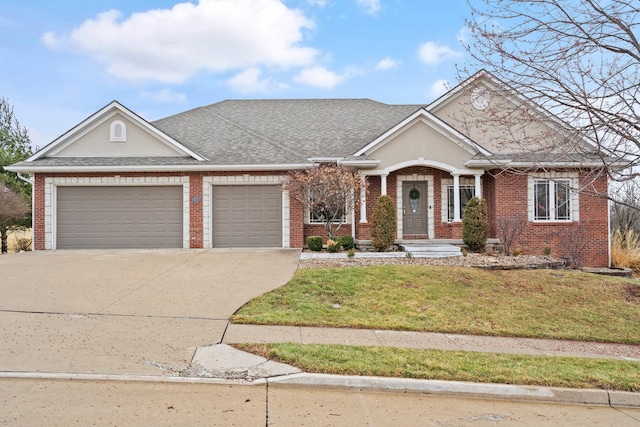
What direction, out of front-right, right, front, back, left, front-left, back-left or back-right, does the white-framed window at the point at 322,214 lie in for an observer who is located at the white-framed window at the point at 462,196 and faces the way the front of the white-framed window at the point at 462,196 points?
front-right

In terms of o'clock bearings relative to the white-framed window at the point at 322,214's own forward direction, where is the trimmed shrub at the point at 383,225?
The trimmed shrub is roughly at 10 o'clock from the white-framed window.

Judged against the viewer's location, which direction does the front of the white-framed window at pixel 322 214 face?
facing the viewer

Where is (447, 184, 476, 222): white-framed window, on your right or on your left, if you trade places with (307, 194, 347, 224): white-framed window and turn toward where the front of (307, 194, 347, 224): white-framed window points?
on your left

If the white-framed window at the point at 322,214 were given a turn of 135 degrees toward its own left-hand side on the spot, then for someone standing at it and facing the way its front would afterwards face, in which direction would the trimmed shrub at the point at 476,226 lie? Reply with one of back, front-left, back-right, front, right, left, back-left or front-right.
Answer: front-right

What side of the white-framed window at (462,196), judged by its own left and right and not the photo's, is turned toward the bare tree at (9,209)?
right

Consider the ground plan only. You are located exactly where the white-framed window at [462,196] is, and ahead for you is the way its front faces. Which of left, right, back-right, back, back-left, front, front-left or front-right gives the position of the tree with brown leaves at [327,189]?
front-right

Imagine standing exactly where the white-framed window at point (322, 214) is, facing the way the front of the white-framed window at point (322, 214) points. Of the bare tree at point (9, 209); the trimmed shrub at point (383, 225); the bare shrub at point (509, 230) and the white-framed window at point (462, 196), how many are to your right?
1

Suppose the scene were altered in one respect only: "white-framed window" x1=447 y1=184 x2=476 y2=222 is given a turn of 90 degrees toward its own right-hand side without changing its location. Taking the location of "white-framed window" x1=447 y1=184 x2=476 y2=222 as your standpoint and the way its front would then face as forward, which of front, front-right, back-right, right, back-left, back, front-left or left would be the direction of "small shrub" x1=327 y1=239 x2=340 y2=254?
front-left

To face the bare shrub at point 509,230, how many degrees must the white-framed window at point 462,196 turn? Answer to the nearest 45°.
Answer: approximately 45° to its left

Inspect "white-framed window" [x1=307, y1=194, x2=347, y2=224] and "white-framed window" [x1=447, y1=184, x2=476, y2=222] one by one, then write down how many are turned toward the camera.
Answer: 2

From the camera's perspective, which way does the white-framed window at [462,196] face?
toward the camera

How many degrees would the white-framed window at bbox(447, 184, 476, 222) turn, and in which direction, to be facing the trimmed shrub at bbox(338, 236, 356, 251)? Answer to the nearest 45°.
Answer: approximately 45° to its right

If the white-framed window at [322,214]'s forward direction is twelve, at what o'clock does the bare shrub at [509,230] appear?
The bare shrub is roughly at 9 o'clock from the white-framed window.
